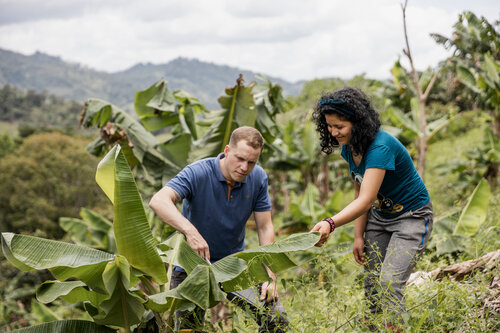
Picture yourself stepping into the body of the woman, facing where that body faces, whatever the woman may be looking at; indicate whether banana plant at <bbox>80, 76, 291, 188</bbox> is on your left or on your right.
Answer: on your right

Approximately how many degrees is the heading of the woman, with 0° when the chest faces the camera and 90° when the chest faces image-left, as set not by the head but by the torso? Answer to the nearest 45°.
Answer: approximately 45°

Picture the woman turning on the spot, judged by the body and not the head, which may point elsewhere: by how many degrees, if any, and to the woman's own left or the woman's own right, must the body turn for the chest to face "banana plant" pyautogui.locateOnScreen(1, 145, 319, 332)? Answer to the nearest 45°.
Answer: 0° — they already face it

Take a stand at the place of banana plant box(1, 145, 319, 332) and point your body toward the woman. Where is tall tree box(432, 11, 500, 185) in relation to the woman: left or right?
left

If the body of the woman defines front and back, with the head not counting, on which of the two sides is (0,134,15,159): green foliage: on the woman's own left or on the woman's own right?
on the woman's own right

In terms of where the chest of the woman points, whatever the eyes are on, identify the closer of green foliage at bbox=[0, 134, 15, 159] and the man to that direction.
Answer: the man

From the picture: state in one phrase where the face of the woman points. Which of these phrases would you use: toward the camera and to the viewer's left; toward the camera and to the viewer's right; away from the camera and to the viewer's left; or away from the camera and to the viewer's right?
toward the camera and to the viewer's left

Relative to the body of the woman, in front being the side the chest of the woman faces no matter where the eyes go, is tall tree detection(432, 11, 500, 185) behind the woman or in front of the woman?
behind

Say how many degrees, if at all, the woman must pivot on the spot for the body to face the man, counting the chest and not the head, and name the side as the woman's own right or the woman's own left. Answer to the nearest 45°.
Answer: approximately 45° to the woman's own right
